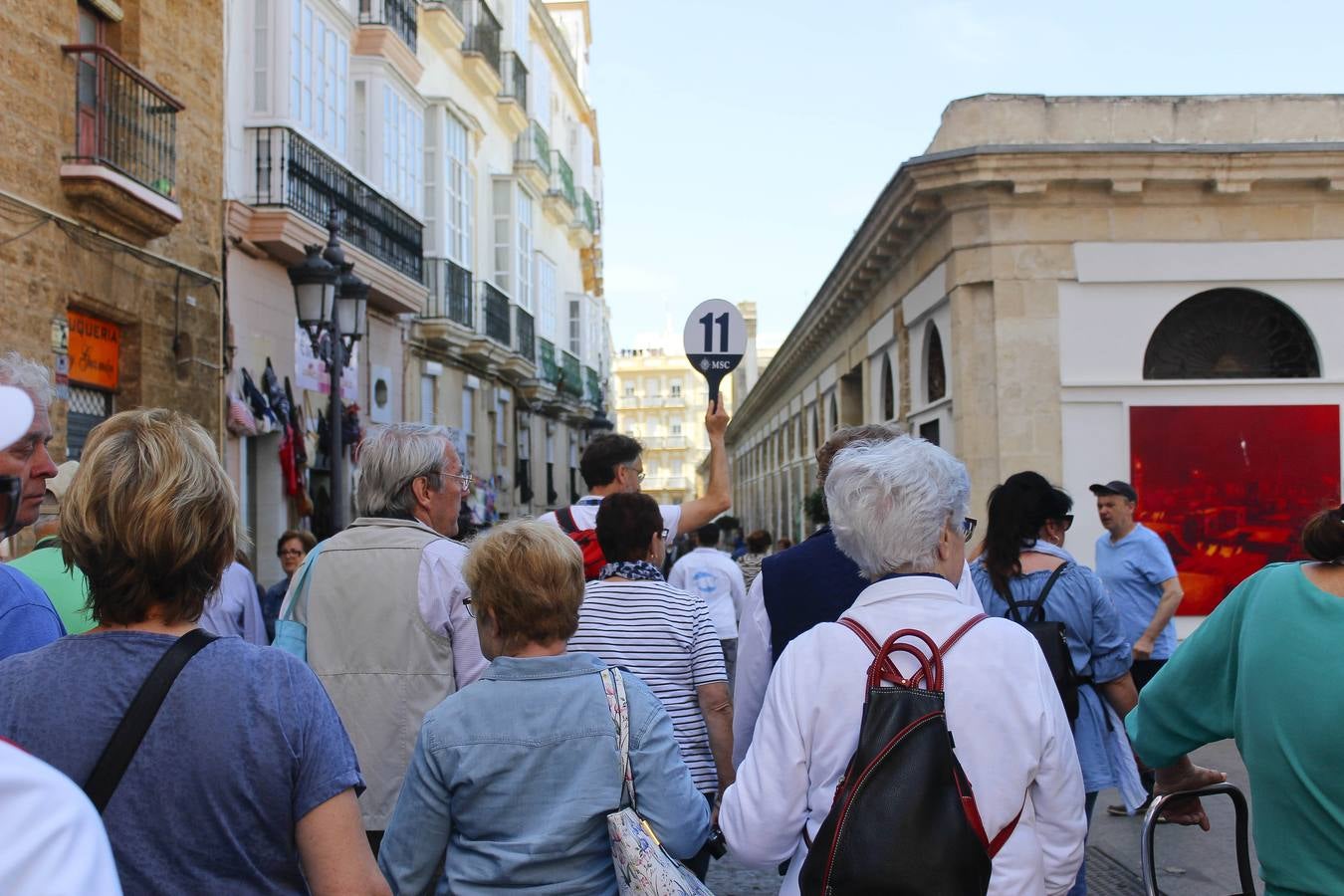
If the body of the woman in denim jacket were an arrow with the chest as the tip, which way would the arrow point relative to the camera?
away from the camera

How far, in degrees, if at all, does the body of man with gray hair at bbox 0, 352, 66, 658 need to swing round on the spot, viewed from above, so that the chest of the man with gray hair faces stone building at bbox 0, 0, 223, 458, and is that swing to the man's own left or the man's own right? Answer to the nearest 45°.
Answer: approximately 90° to the man's own left

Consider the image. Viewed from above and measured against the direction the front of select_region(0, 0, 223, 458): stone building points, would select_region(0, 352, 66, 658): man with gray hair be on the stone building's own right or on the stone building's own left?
on the stone building's own right

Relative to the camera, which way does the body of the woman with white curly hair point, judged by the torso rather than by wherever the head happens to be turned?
away from the camera

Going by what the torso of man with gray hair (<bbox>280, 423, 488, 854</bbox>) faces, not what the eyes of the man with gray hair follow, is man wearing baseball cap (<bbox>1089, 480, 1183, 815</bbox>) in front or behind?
in front

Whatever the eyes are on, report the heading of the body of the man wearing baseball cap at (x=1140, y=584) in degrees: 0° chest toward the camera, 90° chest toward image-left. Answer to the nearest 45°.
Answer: approximately 45°

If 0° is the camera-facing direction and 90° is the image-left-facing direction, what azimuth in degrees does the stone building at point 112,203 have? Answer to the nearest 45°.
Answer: approximately 315°

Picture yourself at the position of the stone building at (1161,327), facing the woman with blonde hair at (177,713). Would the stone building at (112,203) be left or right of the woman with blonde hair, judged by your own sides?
right

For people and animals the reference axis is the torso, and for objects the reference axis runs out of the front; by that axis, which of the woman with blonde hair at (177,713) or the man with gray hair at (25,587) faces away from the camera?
the woman with blonde hair

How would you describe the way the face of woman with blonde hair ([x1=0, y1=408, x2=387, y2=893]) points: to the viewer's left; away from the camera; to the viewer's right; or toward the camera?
away from the camera

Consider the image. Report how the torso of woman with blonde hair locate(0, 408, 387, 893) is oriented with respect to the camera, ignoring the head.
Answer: away from the camera

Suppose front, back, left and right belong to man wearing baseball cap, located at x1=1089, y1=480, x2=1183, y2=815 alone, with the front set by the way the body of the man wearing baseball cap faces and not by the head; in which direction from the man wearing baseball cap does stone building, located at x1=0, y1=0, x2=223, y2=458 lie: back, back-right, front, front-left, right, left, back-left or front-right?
front-right

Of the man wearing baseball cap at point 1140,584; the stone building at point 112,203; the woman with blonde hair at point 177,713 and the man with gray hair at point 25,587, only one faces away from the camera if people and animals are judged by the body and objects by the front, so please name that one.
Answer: the woman with blonde hair

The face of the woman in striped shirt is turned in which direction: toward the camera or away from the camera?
away from the camera

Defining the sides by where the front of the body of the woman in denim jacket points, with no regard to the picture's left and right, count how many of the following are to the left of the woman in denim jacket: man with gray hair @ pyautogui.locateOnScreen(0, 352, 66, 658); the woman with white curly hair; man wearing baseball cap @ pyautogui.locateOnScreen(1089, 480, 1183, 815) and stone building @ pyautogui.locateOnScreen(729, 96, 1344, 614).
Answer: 1
